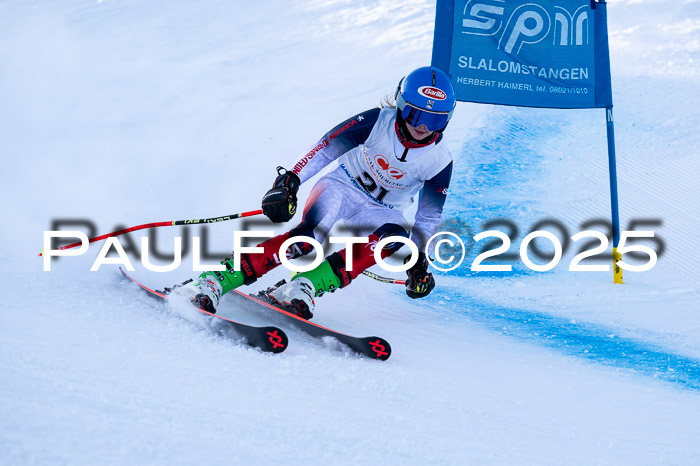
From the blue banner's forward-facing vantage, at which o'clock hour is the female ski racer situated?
The female ski racer is roughly at 1 o'clock from the blue banner.

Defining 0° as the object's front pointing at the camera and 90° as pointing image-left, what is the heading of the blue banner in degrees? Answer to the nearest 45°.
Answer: approximately 0°
